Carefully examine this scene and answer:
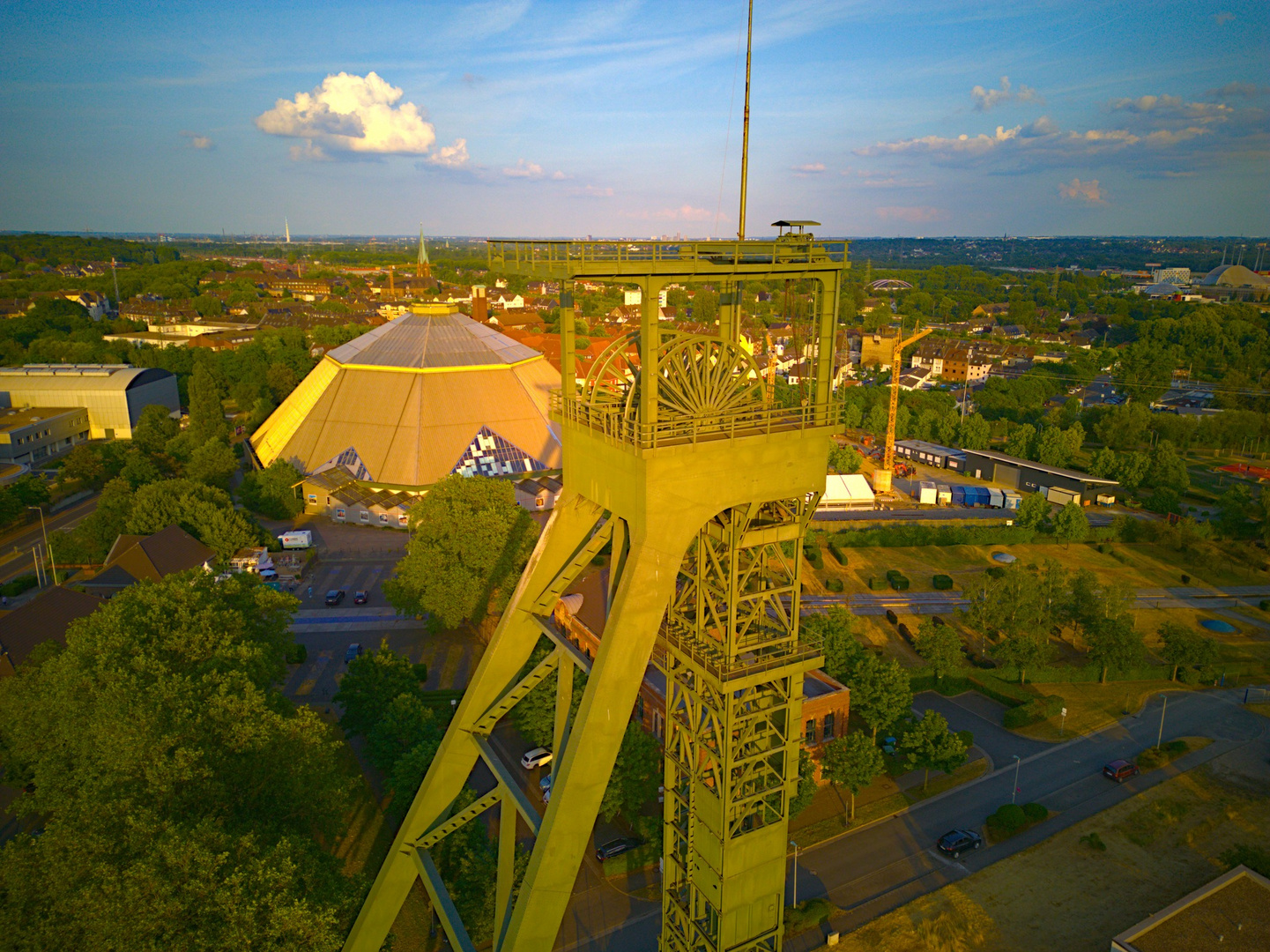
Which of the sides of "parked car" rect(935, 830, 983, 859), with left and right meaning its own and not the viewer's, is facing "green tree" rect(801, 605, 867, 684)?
left

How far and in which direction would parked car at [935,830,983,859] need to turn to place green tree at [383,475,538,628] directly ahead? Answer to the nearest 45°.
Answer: approximately 135° to its left

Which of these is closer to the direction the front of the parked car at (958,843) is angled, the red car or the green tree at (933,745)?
the red car

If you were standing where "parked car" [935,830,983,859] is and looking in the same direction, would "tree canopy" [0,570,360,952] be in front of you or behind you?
behind

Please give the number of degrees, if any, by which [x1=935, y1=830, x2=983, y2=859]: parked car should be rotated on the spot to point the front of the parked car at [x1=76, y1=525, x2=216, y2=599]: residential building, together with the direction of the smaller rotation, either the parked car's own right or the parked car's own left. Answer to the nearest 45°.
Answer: approximately 135° to the parked car's own left

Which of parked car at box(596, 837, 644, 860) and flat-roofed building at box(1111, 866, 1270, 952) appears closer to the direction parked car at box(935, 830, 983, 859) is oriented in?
the flat-roofed building

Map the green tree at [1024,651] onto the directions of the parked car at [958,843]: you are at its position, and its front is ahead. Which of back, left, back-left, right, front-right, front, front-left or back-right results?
front-left

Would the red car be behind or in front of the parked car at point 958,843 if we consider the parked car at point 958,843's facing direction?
in front

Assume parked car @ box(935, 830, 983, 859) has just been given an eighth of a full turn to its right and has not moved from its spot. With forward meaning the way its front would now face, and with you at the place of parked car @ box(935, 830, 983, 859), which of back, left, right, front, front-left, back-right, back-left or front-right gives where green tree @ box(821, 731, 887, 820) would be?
back

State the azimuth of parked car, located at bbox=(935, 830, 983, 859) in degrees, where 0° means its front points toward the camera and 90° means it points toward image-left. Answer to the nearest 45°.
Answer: approximately 225°

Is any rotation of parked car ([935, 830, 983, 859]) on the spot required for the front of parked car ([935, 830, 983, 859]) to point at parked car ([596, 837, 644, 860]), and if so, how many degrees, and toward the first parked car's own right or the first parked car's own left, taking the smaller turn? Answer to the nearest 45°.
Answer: approximately 180°

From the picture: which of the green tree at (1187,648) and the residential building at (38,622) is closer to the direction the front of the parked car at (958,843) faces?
the green tree
